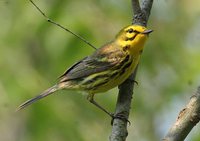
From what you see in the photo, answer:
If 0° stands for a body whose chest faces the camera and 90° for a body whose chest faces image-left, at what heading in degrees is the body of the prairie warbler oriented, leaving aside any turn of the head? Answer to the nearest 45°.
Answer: approximately 270°
